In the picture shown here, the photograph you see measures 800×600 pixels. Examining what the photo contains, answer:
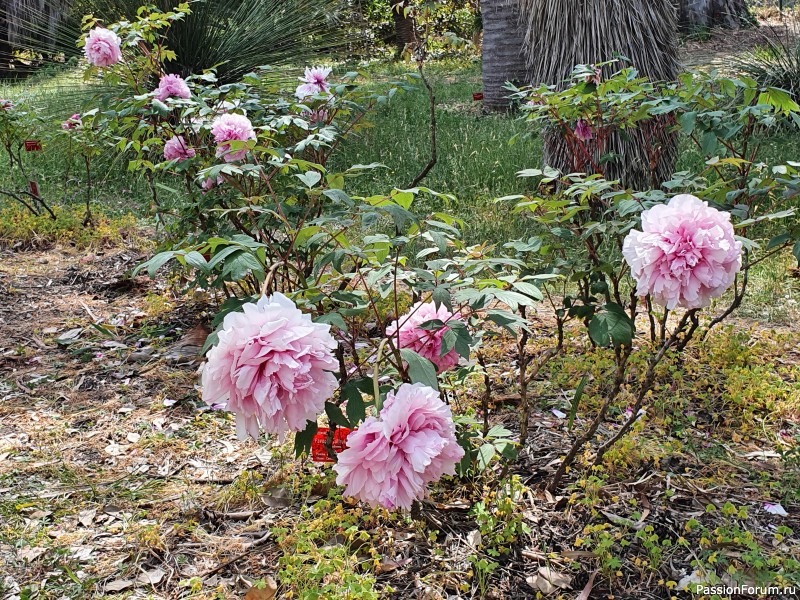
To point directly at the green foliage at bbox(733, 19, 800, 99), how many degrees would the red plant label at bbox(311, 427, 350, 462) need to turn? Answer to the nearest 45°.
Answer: approximately 135° to its left

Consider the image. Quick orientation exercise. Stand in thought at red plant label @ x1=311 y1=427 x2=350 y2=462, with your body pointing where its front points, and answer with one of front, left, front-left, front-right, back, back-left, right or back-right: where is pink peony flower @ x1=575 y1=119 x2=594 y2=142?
back-left

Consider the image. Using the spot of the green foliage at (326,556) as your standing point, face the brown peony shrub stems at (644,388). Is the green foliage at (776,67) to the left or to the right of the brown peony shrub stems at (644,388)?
left

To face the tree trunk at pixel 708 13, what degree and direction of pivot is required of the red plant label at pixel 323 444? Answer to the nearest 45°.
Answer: approximately 135° to its left

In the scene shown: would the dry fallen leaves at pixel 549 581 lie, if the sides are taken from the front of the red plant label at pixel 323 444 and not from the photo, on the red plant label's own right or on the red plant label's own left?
on the red plant label's own left

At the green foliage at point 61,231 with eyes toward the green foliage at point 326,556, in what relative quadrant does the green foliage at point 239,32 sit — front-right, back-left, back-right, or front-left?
back-left

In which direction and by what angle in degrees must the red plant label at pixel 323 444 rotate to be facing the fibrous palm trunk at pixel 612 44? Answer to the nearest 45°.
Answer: approximately 135° to its left

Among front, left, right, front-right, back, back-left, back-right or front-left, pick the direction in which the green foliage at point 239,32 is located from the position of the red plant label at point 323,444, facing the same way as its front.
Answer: back

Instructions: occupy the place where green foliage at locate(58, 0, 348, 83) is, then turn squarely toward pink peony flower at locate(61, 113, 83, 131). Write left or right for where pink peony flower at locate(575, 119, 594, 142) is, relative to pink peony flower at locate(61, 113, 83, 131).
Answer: left

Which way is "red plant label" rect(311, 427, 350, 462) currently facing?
toward the camera

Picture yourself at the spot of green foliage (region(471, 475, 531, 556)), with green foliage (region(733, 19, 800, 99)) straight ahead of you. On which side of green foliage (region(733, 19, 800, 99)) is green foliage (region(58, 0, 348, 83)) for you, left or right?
left

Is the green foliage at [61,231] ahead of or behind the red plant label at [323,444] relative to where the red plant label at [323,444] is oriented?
behind

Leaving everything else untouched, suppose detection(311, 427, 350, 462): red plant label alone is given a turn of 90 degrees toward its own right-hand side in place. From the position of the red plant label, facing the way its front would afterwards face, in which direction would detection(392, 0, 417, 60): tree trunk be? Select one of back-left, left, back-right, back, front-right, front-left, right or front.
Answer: right

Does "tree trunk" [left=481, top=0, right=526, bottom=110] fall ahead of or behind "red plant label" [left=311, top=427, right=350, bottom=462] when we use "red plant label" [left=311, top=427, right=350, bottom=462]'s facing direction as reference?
behind
